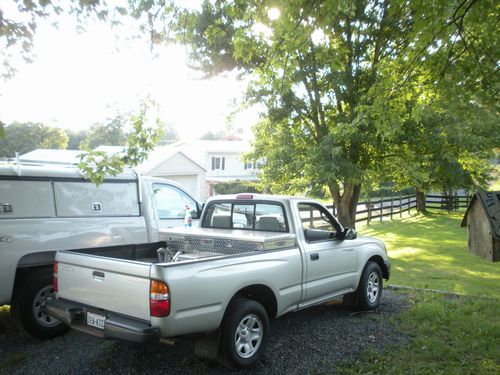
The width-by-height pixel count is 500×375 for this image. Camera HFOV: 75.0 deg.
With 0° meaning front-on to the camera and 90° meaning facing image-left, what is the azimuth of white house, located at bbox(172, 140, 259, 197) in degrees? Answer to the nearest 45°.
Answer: approximately 0°

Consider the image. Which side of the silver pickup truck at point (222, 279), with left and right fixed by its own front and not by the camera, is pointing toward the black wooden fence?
front

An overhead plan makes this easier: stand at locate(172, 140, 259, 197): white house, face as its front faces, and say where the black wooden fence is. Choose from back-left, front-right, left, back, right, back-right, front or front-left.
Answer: front-left

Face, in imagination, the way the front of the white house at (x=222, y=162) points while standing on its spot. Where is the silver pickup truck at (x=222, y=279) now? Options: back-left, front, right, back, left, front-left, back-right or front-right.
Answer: front

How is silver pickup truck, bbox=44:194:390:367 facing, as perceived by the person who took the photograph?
facing away from the viewer and to the right of the viewer

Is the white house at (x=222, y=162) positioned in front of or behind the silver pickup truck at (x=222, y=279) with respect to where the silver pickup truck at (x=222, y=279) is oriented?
in front

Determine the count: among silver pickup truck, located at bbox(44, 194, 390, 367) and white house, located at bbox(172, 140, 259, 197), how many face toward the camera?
1

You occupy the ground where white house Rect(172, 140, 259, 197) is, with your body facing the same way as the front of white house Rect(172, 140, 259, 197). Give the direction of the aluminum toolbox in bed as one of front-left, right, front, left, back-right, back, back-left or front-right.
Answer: front

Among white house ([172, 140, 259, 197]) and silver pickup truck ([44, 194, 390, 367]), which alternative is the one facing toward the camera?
the white house

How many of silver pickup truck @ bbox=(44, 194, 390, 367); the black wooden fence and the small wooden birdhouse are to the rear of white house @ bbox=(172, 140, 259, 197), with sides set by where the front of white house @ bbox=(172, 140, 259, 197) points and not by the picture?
0

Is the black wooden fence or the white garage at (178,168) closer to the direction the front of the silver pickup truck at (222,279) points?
the black wooden fence
